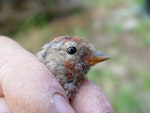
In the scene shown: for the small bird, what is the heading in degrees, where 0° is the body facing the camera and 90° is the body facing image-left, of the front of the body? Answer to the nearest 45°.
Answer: approximately 270°
